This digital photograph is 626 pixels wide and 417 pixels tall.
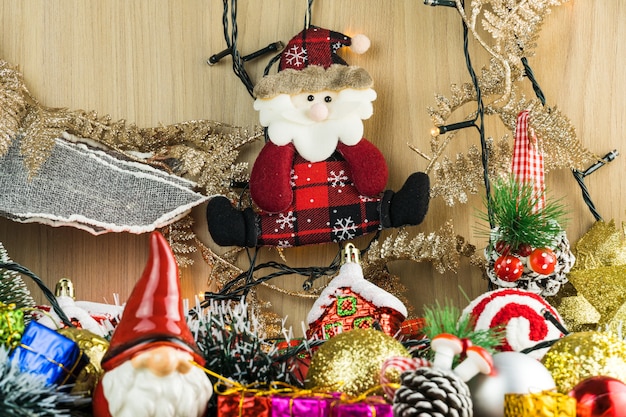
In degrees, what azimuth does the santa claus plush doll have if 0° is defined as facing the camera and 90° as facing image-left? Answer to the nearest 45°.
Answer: approximately 0°
